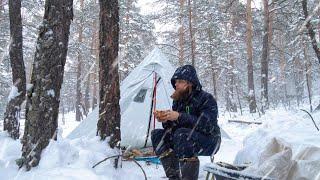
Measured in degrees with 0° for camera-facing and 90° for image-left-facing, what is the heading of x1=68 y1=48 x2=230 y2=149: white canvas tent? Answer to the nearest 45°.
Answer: approximately 0°

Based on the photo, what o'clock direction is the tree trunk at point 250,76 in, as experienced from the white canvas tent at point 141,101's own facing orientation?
The tree trunk is roughly at 7 o'clock from the white canvas tent.

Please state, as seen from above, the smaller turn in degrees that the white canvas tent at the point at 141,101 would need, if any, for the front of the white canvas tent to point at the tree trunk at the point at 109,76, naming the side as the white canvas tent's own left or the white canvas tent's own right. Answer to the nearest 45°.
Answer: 0° — it already faces it
